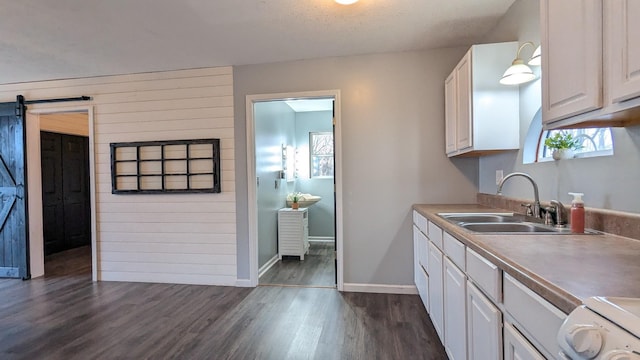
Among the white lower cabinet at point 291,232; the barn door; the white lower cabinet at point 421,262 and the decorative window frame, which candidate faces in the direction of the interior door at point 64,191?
the white lower cabinet at point 421,262

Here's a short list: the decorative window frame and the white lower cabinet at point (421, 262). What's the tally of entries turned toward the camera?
1

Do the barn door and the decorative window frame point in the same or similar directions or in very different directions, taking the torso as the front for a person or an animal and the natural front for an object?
same or similar directions

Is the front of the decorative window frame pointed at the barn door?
no

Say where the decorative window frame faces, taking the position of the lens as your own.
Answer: facing the viewer

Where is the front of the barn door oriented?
toward the camera

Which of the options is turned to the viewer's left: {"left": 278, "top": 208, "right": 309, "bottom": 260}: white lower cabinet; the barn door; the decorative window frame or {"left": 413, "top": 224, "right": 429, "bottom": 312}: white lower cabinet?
{"left": 413, "top": 224, "right": 429, "bottom": 312}: white lower cabinet

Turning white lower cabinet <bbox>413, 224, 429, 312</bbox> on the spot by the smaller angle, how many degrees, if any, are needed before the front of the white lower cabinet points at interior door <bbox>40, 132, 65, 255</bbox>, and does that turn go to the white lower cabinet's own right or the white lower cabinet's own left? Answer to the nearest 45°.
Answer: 0° — it already faces it

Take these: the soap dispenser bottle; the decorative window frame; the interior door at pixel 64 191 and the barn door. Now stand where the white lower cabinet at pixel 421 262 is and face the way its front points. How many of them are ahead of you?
3

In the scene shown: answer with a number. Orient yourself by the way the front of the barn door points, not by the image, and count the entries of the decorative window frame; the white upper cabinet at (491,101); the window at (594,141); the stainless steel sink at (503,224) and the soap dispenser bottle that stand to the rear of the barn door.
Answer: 0

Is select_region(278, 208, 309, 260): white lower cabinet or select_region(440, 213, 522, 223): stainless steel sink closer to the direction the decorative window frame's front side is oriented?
the stainless steel sink

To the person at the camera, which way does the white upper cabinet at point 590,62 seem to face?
facing the viewer and to the left of the viewer

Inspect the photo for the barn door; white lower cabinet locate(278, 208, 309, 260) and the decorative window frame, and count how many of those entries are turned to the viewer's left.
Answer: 0

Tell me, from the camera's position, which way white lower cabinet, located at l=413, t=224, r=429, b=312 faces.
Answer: facing to the left of the viewer
